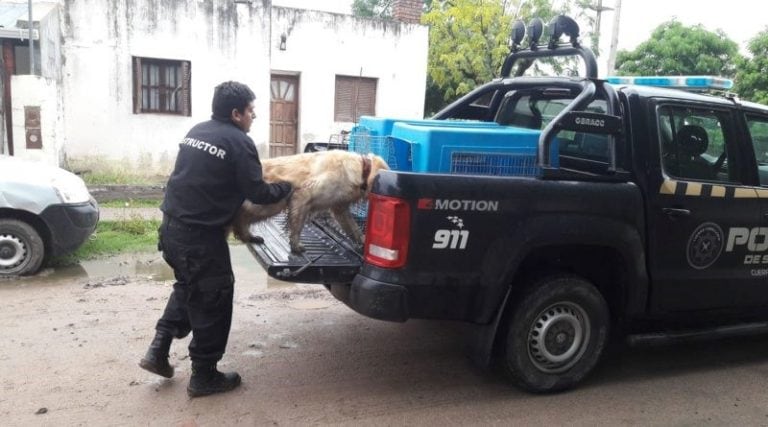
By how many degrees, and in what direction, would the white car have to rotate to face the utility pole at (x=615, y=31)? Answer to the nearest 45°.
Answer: approximately 45° to its left

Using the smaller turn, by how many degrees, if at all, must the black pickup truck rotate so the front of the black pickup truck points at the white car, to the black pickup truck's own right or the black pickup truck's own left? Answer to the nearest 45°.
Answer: approximately 135° to the black pickup truck's own left

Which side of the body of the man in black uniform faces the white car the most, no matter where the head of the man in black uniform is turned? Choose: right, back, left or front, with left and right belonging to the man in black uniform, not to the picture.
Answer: left

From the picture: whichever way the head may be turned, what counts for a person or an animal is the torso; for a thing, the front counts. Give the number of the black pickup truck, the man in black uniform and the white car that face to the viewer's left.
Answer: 0

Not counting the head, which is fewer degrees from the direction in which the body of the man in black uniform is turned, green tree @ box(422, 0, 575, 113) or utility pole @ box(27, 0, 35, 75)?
the green tree

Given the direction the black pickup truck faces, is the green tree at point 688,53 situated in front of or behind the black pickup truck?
in front

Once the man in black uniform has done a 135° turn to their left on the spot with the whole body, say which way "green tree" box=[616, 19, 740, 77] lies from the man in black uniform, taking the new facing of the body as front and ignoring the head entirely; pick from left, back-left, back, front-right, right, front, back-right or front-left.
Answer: back-right

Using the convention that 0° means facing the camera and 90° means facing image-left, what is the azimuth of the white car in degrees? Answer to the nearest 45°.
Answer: approximately 270°

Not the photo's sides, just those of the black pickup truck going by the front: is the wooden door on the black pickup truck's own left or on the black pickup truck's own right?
on the black pickup truck's own left

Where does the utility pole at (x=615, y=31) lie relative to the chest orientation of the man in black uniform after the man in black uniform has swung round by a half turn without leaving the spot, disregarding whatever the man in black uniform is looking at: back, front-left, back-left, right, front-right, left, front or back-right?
back

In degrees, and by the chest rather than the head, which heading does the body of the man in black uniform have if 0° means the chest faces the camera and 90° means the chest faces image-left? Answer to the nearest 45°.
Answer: approximately 225°

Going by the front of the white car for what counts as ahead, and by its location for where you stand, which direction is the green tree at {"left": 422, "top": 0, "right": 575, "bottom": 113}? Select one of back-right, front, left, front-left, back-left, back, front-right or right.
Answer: front-left

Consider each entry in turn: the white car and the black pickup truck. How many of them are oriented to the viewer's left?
0
